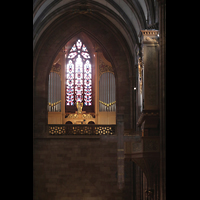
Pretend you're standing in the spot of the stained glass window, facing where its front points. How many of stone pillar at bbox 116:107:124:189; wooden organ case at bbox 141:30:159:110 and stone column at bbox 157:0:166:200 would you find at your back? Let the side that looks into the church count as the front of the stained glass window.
0

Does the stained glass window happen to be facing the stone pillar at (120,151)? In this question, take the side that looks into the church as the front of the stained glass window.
yes

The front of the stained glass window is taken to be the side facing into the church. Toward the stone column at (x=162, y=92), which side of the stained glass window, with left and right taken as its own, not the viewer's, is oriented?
front

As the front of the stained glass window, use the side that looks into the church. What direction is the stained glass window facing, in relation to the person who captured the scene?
facing the viewer

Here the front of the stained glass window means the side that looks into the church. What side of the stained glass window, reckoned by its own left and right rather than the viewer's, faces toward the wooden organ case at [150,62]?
front
